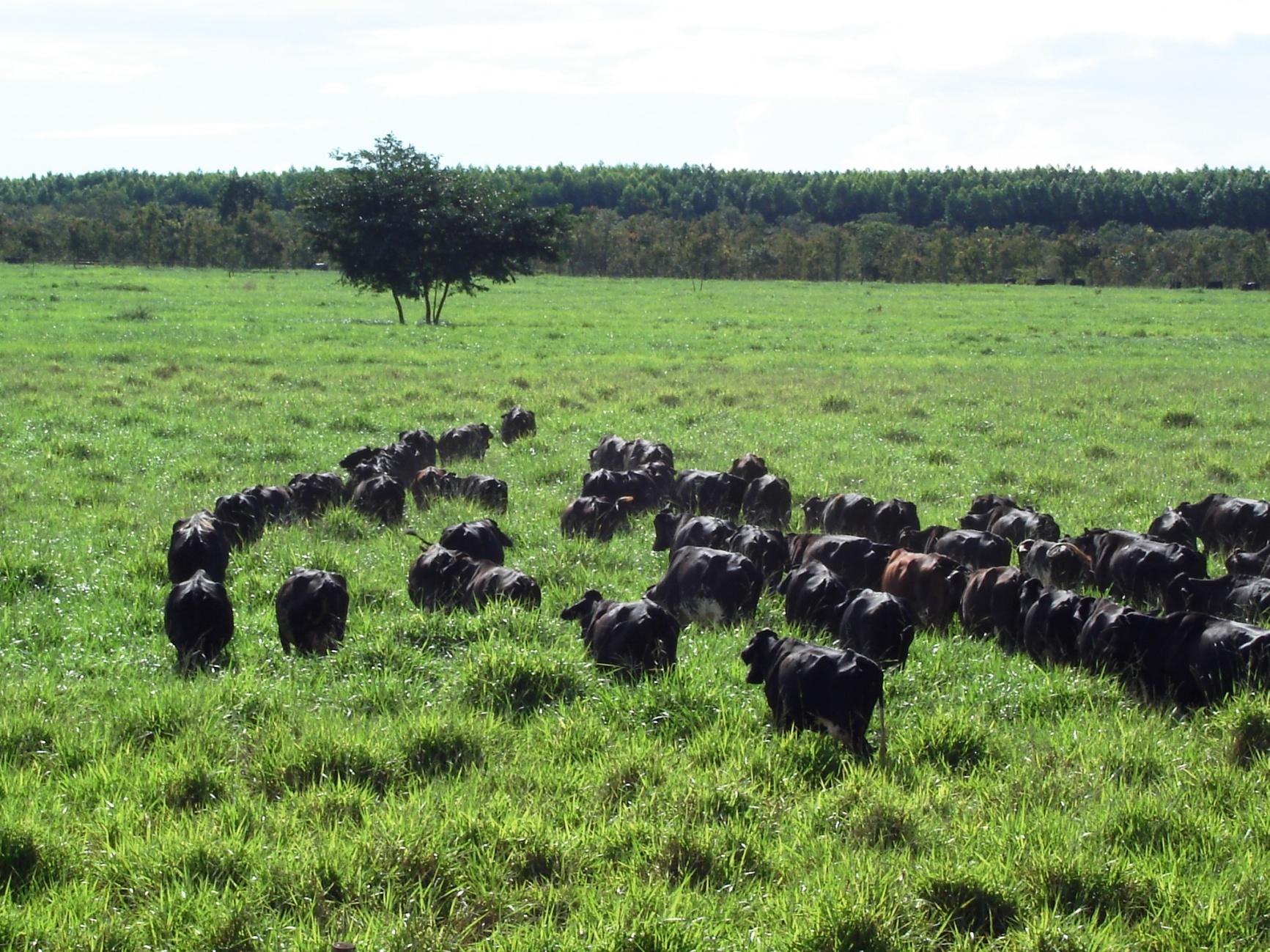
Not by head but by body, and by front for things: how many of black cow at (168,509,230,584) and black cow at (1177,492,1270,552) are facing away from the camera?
1

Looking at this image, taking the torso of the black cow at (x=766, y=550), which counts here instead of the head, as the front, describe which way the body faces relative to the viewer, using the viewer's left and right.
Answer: facing away from the viewer and to the left of the viewer

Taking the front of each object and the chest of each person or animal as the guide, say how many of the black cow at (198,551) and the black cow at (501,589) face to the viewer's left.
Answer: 0

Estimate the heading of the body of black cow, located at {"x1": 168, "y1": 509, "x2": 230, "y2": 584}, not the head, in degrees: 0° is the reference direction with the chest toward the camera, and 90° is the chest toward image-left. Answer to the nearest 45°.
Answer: approximately 180°

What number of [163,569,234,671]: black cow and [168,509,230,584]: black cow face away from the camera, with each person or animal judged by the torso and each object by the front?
2

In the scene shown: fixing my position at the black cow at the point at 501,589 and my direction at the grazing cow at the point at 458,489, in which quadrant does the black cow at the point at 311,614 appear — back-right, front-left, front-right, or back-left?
back-left

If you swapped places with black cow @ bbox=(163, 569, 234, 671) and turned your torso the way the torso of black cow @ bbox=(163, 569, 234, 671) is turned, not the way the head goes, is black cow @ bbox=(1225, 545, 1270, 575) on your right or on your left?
on your right

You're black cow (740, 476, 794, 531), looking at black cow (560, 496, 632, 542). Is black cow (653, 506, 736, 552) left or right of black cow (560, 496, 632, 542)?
left
